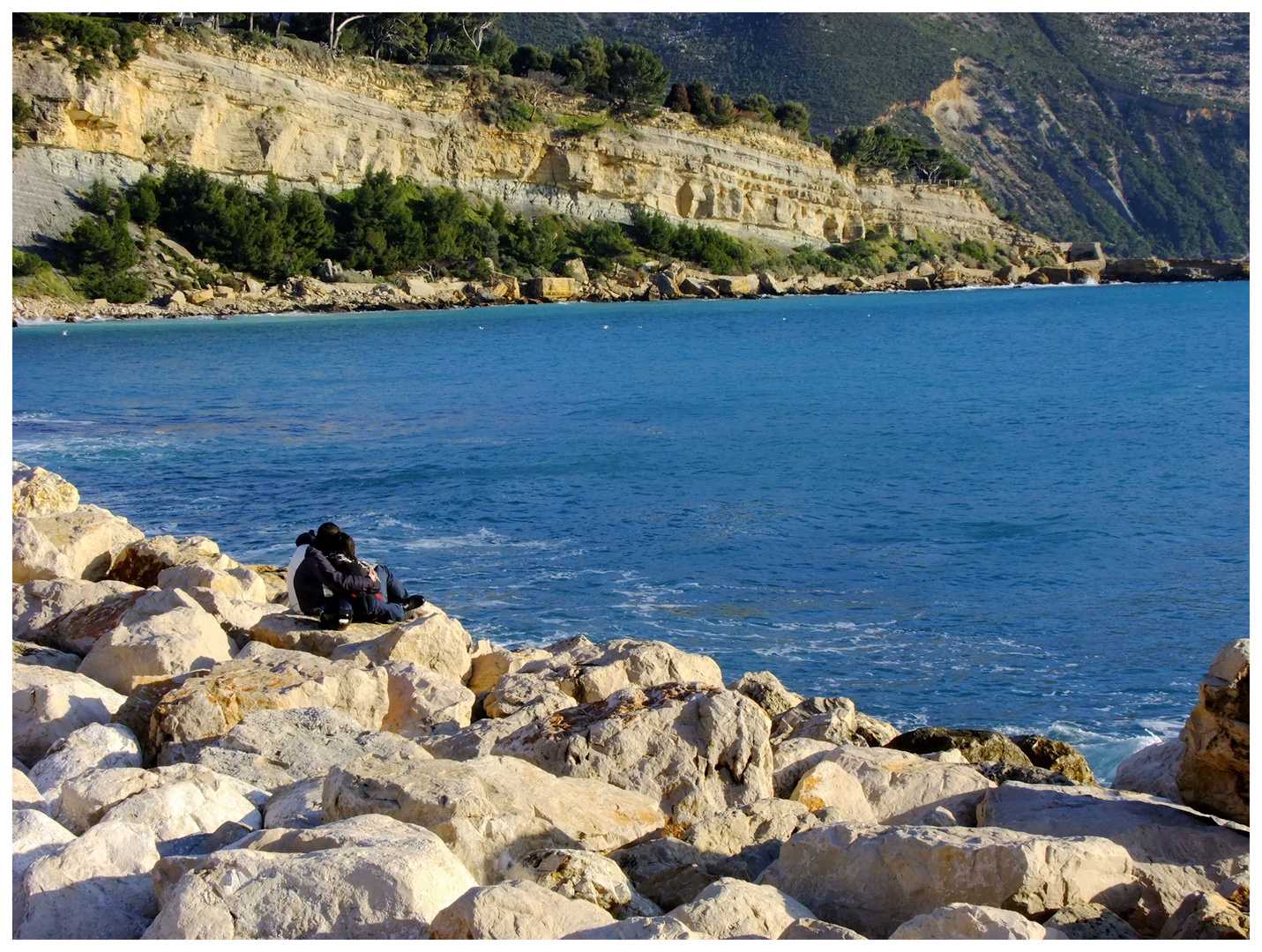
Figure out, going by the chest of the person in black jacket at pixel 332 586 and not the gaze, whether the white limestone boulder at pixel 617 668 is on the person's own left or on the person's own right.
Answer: on the person's own right

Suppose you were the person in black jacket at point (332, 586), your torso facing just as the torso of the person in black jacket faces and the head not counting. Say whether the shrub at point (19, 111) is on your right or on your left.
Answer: on your left

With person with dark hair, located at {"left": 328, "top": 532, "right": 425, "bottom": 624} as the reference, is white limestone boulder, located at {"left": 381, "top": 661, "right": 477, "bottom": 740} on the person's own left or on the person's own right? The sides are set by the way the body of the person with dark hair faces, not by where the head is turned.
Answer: on the person's own right

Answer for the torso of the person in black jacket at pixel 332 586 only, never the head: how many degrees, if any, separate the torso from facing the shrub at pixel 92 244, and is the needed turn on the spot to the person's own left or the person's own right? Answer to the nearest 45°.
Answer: approximately 90° to the person's own left

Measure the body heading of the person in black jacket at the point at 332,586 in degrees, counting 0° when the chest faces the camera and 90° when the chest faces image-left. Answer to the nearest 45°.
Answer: approximately 270°

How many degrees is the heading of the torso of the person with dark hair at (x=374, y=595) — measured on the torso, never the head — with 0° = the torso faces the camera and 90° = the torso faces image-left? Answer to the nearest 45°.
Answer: approximately 270°

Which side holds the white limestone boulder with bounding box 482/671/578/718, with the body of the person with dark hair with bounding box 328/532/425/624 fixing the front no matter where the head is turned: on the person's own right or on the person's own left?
on the person's own right
